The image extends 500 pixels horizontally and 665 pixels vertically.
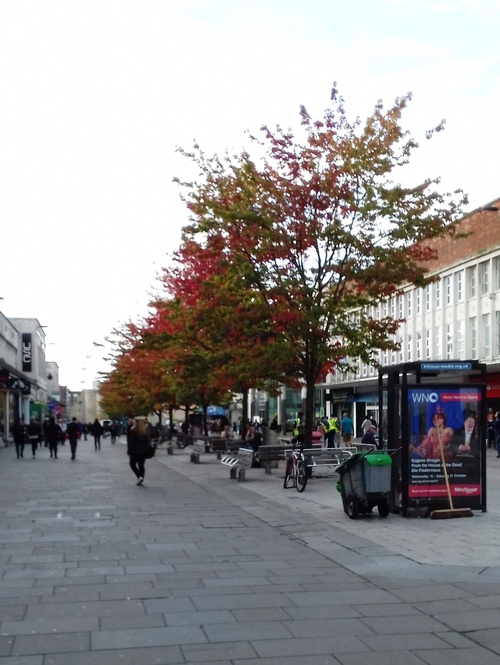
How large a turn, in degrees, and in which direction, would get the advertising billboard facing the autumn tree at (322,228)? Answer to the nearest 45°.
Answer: approximately 180°

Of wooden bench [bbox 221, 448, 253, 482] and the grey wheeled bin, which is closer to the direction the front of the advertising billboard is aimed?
the grey wheeled bin

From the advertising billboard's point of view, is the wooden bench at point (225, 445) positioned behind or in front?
behind

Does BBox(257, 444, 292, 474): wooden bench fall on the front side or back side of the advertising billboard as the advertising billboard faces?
on the back side

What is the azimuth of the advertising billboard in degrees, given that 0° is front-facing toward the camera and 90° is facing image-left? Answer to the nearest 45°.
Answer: approximately 0°

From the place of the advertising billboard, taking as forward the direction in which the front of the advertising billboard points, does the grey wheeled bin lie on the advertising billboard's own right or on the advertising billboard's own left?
on the advertising billboard's own right

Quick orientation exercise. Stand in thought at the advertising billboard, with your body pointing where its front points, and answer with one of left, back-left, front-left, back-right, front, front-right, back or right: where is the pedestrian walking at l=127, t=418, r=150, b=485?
back-right

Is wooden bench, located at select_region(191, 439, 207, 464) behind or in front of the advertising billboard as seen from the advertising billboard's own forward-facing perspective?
behind
